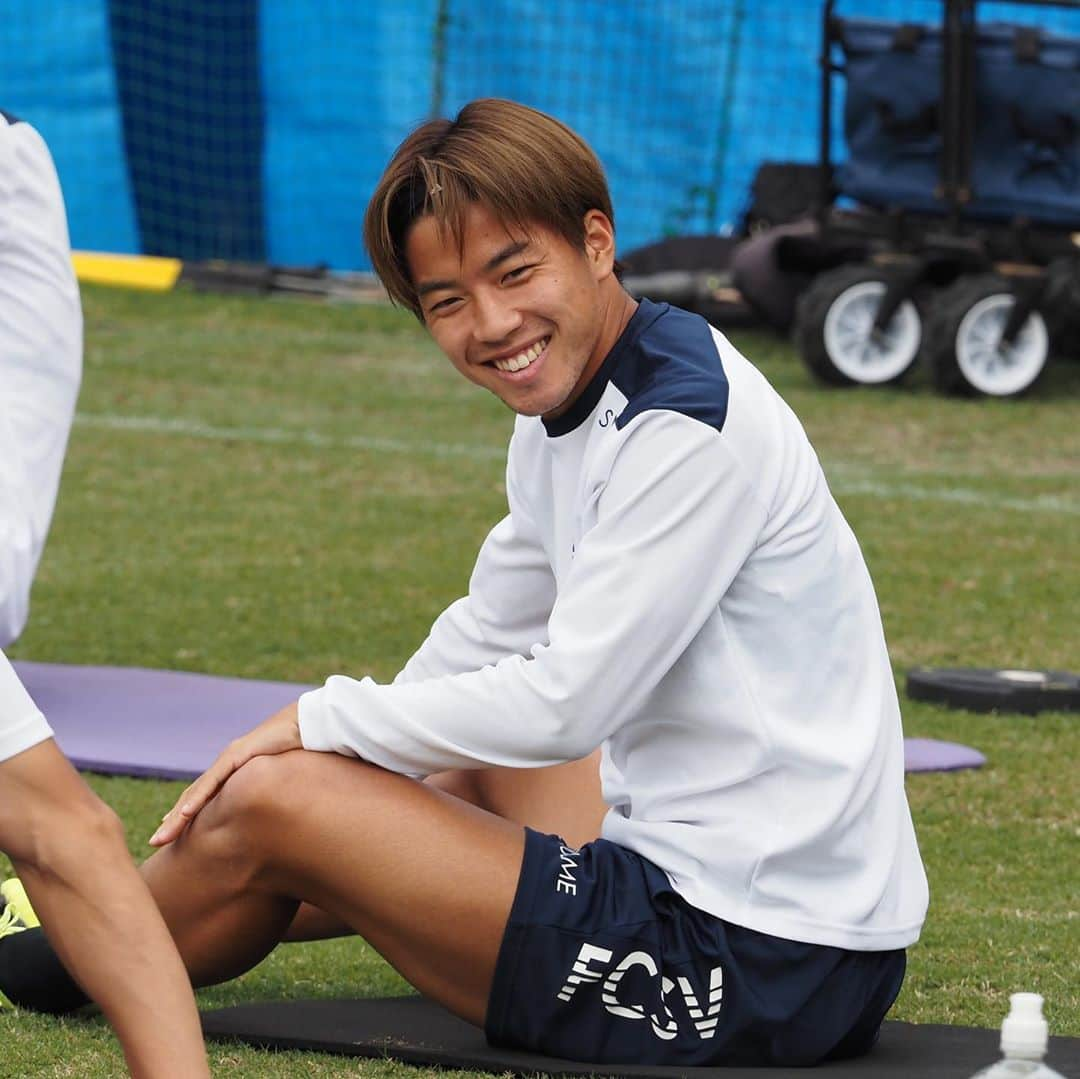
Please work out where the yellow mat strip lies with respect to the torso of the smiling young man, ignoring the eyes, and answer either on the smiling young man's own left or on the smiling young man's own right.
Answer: on the smiling young man's own right

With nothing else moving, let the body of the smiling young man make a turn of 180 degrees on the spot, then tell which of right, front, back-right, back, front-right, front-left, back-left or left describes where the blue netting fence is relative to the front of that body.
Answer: left

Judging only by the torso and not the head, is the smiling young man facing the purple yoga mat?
no

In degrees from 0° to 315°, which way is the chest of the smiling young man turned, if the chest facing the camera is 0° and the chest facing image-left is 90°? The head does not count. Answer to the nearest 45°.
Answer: approximately 90°

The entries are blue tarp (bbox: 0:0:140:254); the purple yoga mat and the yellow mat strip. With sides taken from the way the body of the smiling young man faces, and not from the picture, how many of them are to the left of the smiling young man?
0

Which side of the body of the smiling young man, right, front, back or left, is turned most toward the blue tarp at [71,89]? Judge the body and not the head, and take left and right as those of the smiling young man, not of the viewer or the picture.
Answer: right
